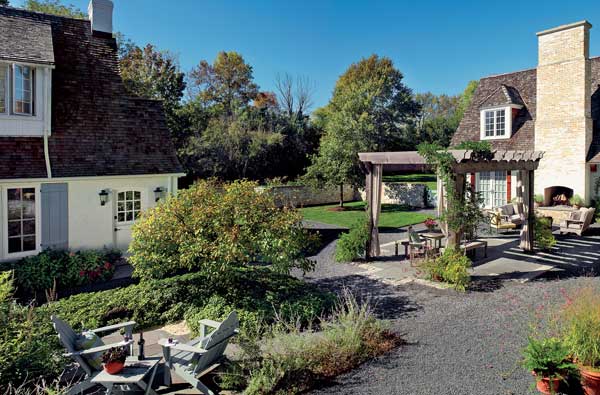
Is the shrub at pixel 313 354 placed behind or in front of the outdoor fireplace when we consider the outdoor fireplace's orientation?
in front

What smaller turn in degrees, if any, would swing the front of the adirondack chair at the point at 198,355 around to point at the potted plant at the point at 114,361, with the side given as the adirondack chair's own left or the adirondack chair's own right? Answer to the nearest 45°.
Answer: approximately 45° to the adirondack chair's own left

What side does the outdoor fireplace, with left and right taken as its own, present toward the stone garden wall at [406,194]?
right

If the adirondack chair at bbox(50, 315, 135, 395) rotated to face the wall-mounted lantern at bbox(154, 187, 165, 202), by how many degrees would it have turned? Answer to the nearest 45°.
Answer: approximately 45° to its left

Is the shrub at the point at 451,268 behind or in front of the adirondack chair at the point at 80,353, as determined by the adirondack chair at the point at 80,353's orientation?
in front

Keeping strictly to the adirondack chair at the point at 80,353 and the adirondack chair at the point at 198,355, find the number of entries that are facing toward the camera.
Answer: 0

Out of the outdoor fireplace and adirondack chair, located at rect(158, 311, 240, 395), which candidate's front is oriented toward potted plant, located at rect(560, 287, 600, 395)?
the outdoor fireplace

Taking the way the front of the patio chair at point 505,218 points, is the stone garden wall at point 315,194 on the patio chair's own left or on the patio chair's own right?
on the patio chair's own right

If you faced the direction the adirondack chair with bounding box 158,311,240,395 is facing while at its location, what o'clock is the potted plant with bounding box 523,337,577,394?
The potted plant is roughly at 5 o'clock from the adirondack chair.

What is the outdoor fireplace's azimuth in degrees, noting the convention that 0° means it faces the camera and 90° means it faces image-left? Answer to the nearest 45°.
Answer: approximately 0°

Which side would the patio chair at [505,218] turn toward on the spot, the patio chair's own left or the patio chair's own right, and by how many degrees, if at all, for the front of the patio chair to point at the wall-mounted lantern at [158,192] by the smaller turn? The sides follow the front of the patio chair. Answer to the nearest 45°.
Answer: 0° — it already faces it

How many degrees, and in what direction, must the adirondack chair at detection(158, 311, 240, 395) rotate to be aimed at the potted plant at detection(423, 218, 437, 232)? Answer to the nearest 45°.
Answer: approximately 90° to its right

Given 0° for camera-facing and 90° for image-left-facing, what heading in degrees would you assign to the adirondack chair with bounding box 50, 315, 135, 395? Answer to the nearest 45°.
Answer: approximately 225°
